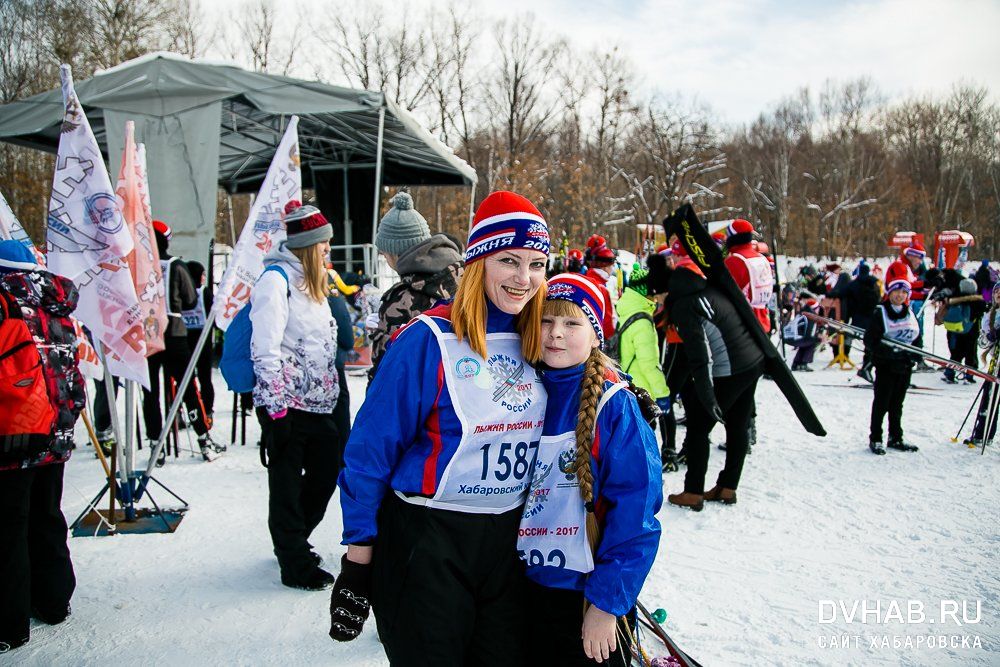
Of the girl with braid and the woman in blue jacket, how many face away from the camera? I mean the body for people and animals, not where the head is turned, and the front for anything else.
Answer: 0

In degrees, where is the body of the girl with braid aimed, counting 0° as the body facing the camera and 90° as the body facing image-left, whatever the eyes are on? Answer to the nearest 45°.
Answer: approximately 45°

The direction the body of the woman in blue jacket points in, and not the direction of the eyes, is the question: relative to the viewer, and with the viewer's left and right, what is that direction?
facing the viewer and to the right of the viewer

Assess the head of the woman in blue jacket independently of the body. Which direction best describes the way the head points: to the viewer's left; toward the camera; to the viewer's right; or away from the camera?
toward the camera

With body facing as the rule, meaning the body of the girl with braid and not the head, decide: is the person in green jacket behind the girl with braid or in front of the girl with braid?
behind

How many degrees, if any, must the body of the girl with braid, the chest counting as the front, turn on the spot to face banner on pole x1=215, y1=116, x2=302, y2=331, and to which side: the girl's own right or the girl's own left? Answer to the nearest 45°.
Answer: approximately 90° to the girl's own right

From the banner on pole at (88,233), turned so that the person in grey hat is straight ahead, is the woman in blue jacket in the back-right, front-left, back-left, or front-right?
front-right

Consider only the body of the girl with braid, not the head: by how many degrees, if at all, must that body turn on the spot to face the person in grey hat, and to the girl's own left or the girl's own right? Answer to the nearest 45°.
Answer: approximately 90° to the girl's own right

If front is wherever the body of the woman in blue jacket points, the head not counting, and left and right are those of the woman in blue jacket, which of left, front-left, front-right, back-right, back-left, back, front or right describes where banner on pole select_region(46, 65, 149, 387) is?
back

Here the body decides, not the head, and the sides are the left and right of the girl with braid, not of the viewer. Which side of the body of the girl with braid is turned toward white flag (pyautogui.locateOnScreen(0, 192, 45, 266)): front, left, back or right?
right

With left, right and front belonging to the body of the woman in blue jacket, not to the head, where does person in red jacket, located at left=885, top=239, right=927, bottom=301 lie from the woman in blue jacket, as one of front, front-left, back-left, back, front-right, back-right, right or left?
left

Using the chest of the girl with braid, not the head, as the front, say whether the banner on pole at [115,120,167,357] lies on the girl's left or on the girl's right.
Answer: on the girl's right

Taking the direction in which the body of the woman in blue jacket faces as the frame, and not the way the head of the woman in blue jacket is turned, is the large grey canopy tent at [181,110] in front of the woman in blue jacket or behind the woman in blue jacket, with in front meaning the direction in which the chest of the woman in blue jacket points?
behind
